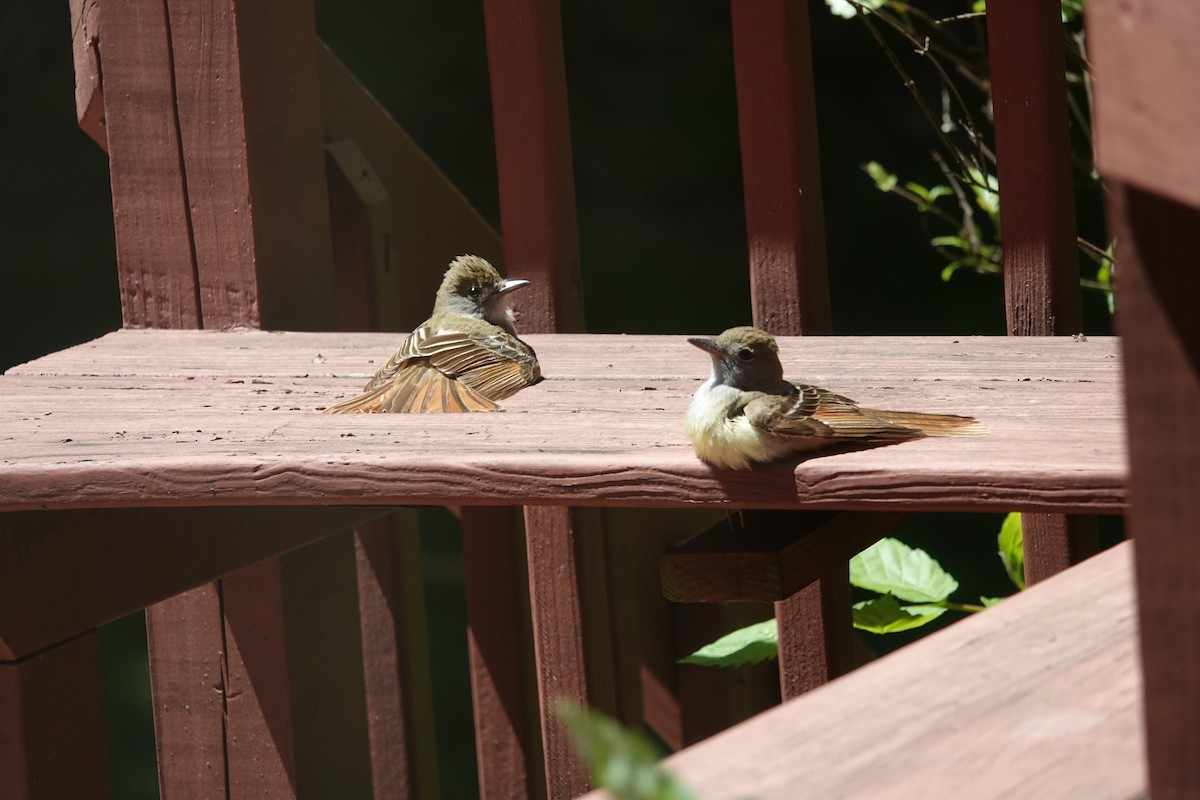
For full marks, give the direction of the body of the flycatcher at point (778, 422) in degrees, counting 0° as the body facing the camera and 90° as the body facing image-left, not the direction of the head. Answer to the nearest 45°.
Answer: approximately 90°

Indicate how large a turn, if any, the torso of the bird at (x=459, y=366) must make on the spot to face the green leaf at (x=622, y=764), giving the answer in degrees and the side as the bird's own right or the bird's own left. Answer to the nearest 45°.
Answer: approximately 135° to the bird's own right

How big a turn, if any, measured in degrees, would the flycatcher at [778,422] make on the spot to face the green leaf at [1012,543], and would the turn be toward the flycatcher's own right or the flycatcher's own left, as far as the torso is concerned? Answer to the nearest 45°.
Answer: approximately 135° to the flycatcher's own right

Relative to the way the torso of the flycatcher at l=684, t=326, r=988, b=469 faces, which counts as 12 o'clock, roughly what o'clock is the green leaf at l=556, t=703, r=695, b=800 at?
The green leaf is roughly at 9 o'clock from the flycatcher.

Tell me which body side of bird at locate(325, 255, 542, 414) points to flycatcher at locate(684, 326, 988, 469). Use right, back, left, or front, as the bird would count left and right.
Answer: right

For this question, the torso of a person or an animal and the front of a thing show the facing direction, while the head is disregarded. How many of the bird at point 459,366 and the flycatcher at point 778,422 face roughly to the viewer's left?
1

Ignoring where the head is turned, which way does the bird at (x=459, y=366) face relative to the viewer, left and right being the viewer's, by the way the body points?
facing away from the viewer and to the right of the viewer

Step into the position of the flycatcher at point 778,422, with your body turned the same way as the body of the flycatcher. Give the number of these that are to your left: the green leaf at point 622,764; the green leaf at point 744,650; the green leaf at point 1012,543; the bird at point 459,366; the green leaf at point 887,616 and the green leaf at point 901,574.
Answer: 1
